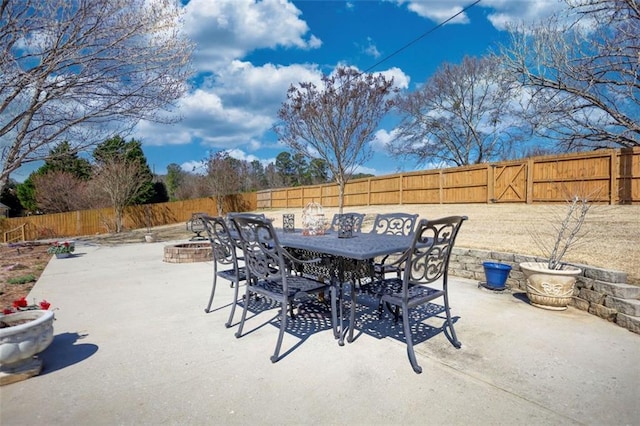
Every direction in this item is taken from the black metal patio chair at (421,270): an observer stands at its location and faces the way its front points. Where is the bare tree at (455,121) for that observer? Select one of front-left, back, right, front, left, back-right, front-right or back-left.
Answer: front-right

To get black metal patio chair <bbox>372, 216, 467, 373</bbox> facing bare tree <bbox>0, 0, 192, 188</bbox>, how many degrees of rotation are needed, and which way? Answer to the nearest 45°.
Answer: approximately 45° to its left

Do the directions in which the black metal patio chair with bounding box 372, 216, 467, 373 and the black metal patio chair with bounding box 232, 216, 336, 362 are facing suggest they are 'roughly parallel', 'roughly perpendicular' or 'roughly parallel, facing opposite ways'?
roughly perpendicular

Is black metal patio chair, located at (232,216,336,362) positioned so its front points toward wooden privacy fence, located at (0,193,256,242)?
no

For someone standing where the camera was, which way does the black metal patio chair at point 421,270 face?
facing away from the viewer and to the left of the viewer

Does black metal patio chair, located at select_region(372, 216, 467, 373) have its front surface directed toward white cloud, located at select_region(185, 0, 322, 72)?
yes

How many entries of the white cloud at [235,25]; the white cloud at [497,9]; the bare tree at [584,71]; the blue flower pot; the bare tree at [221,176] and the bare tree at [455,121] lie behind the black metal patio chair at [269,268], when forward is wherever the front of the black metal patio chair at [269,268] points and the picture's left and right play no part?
0

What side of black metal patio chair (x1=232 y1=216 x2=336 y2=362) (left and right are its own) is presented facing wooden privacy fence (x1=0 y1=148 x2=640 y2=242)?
front

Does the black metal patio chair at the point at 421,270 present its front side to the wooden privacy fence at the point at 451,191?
no

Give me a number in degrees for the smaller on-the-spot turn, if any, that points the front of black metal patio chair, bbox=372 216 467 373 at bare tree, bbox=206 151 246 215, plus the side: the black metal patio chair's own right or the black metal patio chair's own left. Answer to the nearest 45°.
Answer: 0° — it already faces it

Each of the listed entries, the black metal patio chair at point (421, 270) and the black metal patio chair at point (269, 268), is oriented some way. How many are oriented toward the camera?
0

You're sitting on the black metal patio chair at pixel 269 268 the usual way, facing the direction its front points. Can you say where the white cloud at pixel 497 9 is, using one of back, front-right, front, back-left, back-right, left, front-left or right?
front

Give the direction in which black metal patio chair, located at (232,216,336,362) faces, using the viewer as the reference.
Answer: facing away from the viewer and to the right of the viewer

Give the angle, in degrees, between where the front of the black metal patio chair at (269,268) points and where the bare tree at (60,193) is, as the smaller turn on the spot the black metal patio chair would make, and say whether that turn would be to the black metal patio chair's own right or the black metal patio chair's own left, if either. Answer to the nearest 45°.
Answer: approximately 90° to the black metal patio chair's own left

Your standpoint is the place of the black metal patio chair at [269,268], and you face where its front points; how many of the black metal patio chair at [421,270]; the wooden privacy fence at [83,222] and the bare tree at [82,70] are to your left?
2

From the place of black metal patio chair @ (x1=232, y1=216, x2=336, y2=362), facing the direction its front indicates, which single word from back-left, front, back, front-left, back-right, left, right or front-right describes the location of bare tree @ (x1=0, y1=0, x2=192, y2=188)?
left

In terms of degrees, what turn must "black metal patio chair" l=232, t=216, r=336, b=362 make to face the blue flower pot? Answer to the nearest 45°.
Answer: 0° — it already faces it

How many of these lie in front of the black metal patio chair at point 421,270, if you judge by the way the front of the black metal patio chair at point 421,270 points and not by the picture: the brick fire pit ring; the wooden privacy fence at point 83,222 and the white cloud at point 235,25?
3

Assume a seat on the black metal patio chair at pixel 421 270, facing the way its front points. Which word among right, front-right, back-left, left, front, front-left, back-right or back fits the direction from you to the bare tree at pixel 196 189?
front

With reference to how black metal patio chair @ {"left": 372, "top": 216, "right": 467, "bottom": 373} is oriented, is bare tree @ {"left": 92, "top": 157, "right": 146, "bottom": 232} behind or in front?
in front

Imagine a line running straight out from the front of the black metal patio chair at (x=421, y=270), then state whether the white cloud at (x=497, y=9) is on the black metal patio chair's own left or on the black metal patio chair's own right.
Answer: on the black metal patio chair's own right

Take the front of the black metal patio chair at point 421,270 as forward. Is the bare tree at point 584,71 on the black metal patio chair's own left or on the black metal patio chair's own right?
on the black metal patio chair's own right
